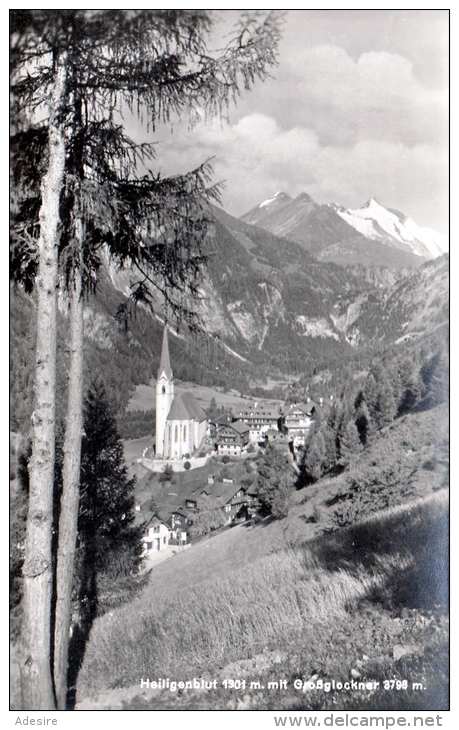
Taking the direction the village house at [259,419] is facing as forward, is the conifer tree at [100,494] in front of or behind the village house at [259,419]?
in front

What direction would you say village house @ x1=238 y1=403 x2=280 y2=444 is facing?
toward the camera

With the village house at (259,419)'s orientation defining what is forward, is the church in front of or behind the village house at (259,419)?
in front
